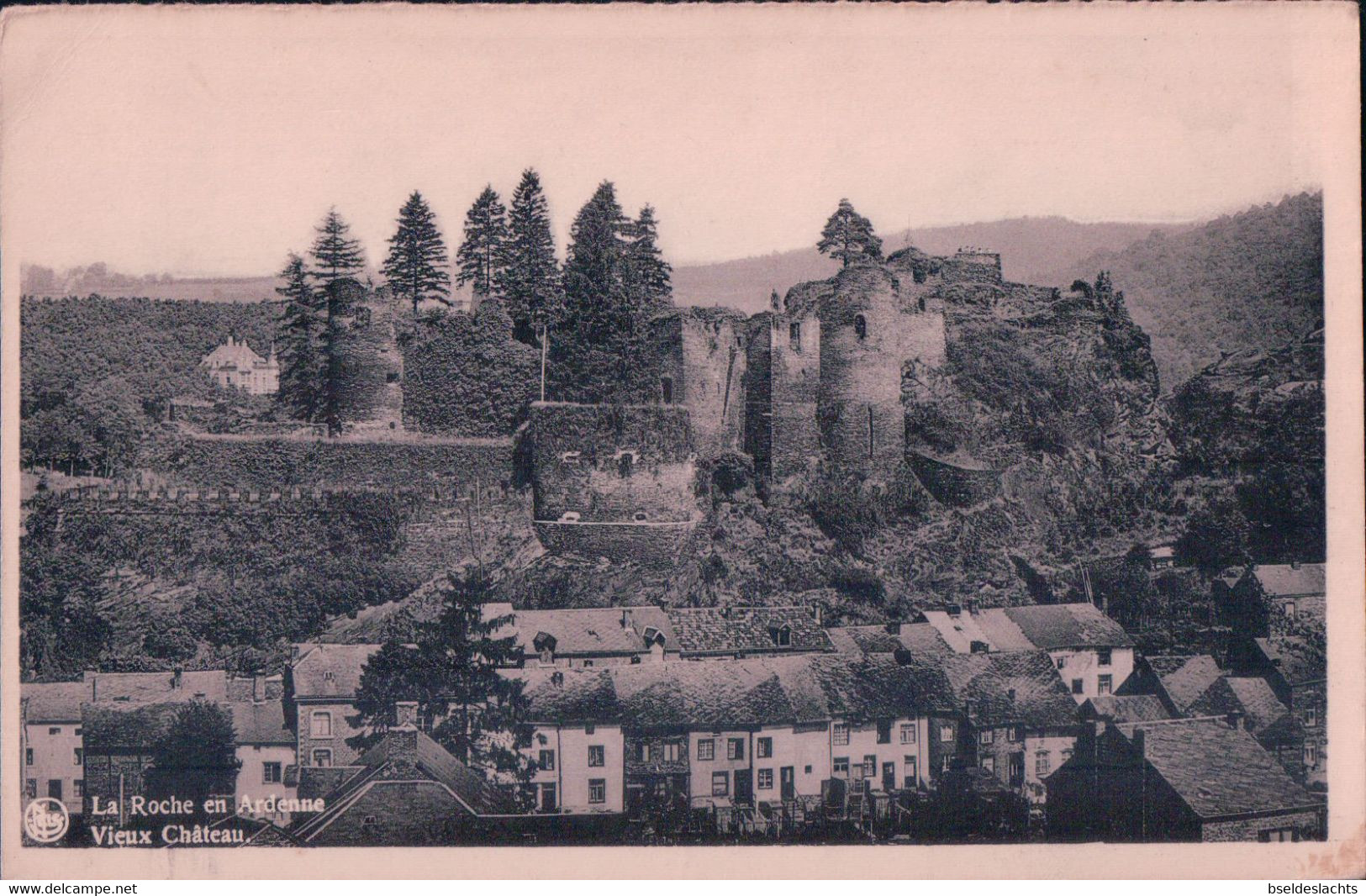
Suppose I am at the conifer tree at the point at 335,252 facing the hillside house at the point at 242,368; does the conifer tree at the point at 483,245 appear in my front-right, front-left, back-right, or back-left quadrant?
back-right
